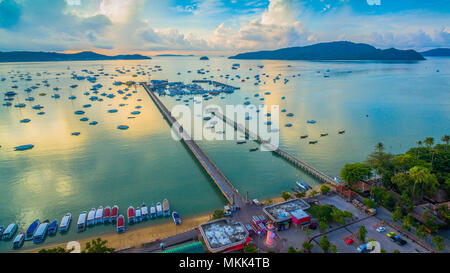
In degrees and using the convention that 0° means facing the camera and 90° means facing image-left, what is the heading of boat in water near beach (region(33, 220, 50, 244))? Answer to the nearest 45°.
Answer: approximately 225°

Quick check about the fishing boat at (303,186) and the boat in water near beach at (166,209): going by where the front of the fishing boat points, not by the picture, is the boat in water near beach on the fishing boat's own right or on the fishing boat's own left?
on the fishing boat's own left

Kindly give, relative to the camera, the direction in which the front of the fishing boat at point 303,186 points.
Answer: facing away from the viewer and to the left of the viewer

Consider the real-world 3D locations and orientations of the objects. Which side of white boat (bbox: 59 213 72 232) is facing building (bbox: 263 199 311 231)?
right

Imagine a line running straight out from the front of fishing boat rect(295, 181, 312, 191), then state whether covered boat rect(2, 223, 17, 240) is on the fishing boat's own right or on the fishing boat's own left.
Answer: on the fishing boat's own left

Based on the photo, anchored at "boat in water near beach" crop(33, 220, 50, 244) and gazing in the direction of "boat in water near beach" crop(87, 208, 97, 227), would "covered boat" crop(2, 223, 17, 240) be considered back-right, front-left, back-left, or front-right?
back-left

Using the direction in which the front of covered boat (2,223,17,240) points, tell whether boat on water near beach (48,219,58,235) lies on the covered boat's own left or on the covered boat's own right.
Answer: on the covered boat's own right

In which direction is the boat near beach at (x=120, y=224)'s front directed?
away from the camera

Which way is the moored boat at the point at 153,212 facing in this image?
away from the camera

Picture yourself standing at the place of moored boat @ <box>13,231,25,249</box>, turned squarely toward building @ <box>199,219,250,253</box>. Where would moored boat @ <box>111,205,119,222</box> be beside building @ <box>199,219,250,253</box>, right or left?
left

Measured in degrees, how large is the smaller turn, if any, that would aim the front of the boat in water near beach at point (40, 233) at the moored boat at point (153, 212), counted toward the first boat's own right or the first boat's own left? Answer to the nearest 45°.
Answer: approximately 45° to the first boat's own right
